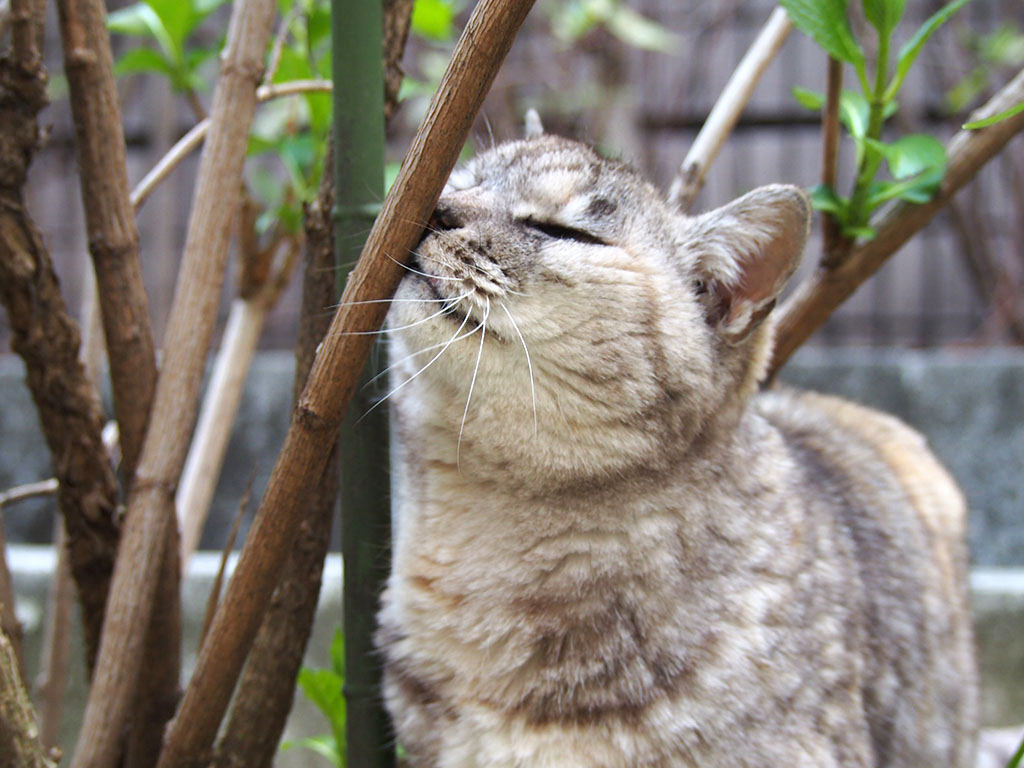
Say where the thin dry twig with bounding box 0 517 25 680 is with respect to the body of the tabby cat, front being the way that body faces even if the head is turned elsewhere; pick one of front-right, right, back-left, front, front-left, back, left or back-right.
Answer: front-right

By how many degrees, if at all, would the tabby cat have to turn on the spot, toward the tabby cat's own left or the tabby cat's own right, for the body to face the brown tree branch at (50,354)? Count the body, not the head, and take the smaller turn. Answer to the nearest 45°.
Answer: approximately 45° to the tabby cat's own right

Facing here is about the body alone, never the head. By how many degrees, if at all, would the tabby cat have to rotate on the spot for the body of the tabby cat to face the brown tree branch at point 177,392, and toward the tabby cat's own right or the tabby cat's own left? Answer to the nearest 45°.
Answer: approximately 45° to the tabby cat's own right

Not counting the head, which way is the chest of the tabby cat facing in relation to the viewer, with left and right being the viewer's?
facing the viewer and to the left of the viewer

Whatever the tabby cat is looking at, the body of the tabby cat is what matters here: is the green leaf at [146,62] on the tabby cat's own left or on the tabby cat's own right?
on the tabby cat's own right
